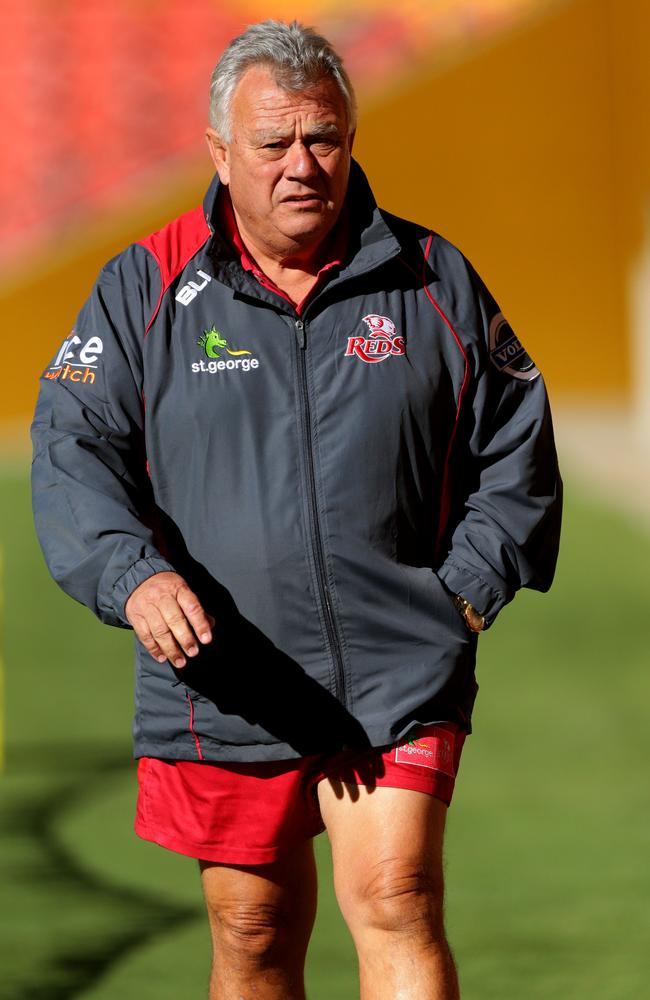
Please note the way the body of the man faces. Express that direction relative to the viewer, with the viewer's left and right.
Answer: facing the viewer
